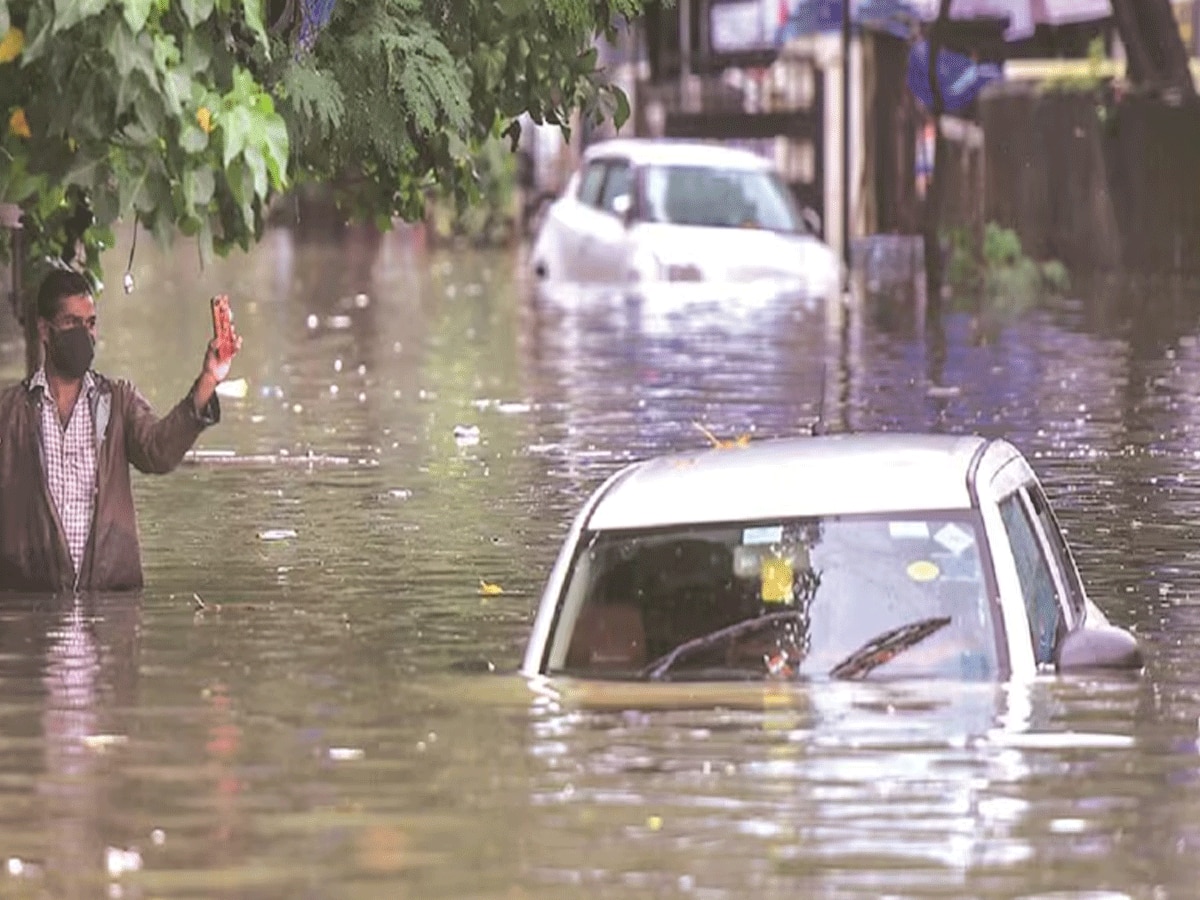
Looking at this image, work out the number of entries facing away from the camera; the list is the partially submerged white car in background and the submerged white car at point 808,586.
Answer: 0

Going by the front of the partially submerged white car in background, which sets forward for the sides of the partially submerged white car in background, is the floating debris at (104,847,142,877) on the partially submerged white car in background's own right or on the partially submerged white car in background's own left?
on the partially submerged white car in background's own right

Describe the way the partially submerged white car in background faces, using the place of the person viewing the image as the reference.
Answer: facing the viewer and to the right of the viewer

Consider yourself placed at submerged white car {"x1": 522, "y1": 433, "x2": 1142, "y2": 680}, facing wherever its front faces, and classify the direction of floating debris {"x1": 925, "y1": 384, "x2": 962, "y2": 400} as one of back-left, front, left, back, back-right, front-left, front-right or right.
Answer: back

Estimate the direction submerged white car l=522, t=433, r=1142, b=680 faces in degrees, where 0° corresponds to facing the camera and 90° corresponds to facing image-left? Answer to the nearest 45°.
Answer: approximately 0°

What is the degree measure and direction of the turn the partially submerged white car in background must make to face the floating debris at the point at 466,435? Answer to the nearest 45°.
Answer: approximately 45° to its right

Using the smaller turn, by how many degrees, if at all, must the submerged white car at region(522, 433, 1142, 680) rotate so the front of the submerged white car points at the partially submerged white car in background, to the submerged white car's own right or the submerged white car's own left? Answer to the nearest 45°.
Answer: approximately 180°

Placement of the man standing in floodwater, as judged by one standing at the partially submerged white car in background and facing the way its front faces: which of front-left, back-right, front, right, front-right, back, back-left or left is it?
front-right
